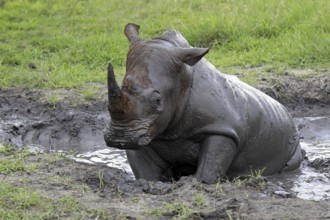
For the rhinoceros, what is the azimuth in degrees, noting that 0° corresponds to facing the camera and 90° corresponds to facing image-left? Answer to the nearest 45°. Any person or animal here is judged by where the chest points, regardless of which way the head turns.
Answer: approximately 45°
